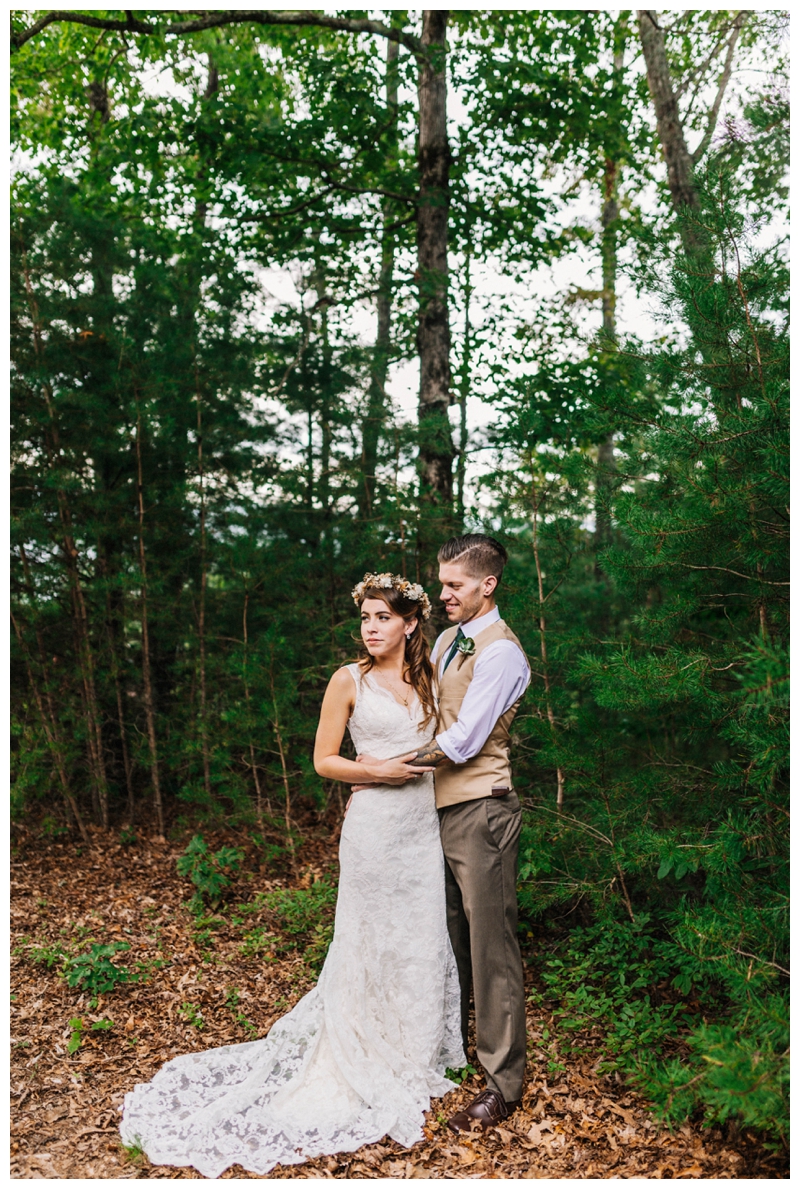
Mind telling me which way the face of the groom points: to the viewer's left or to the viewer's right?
to the viewer's left

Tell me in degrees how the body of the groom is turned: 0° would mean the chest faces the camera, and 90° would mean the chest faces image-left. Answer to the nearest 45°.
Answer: approximately 45°

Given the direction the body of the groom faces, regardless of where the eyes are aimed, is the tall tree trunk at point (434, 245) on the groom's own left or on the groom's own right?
on the groom's own right

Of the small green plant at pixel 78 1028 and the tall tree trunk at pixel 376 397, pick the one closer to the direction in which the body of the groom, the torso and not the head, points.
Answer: the small green plant

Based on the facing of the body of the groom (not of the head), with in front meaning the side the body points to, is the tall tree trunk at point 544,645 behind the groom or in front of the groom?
behind

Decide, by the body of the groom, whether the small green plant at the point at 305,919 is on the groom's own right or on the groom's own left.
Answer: on the groom's own right

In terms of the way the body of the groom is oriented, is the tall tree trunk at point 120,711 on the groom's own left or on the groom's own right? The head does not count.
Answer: on the groom's own right

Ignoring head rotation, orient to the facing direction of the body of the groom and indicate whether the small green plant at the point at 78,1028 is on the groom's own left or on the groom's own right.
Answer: on the groom's own right
